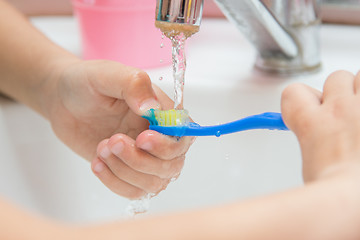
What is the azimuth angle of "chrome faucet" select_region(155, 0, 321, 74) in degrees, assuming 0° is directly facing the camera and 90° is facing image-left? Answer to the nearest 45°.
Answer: approximately 90°
